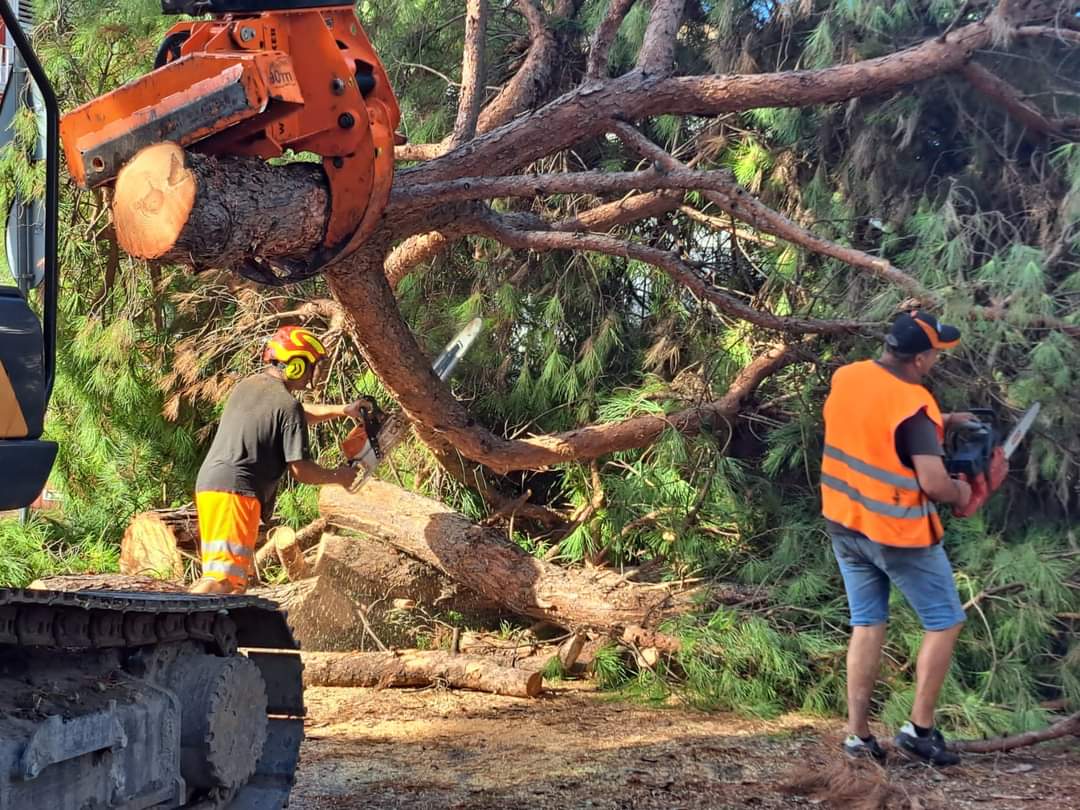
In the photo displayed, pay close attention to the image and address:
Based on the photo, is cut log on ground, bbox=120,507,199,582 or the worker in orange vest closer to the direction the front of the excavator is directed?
the worker in orange vest

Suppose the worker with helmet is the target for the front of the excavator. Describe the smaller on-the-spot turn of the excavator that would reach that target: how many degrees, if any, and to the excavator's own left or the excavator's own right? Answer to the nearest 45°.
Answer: approximately 90° to the excavator's own left

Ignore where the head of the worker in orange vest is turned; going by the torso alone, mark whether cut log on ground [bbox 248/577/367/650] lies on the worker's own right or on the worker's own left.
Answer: on the worker's own left

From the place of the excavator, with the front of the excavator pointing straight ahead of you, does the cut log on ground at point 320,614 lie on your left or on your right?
on your left

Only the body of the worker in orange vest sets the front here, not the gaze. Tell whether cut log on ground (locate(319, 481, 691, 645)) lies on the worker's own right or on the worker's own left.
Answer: on the worker's own left

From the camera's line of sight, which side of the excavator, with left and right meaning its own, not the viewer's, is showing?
right

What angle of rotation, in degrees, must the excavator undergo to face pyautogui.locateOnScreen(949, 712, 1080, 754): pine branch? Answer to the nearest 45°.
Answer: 0° — it already faces it

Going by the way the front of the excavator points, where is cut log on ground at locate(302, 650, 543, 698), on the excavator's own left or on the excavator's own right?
on the excavator's own left

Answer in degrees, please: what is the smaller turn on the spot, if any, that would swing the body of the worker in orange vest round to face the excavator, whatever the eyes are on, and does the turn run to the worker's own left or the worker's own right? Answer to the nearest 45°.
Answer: approximately 180°

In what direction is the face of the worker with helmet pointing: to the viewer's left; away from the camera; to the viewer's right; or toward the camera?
to the viewer's right

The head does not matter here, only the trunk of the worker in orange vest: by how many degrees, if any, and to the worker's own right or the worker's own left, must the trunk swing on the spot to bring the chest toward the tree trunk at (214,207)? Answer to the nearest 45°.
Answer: approximately 180°

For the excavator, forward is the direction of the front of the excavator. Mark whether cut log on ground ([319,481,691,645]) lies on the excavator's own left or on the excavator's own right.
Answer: on the excavator's own left

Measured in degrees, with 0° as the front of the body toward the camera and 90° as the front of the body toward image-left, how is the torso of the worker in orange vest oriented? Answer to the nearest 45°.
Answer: approximately 225°
